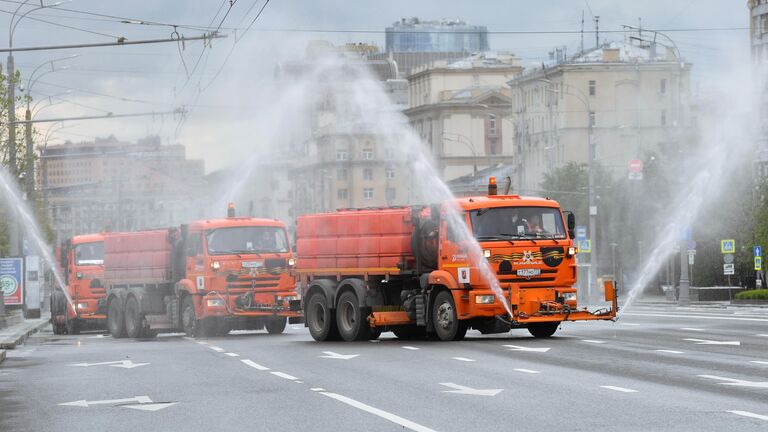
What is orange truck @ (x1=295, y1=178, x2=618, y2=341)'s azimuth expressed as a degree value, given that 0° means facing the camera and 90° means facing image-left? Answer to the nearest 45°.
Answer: approximately 315°

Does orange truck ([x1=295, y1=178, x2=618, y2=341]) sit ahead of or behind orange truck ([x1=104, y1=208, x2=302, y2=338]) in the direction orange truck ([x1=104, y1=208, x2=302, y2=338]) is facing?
ahead

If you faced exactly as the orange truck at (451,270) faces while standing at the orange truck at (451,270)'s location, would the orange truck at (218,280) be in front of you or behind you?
behind

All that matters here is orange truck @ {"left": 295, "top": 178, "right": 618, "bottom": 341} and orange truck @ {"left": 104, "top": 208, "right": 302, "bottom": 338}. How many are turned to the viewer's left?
0

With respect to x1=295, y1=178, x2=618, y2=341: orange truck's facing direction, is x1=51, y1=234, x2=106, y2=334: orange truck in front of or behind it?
behind

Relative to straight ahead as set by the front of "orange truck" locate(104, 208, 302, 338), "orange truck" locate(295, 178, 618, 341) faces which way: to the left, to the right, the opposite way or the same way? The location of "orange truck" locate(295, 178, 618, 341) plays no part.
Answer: the same way

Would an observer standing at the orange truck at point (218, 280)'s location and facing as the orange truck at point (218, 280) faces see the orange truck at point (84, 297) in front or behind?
behind
